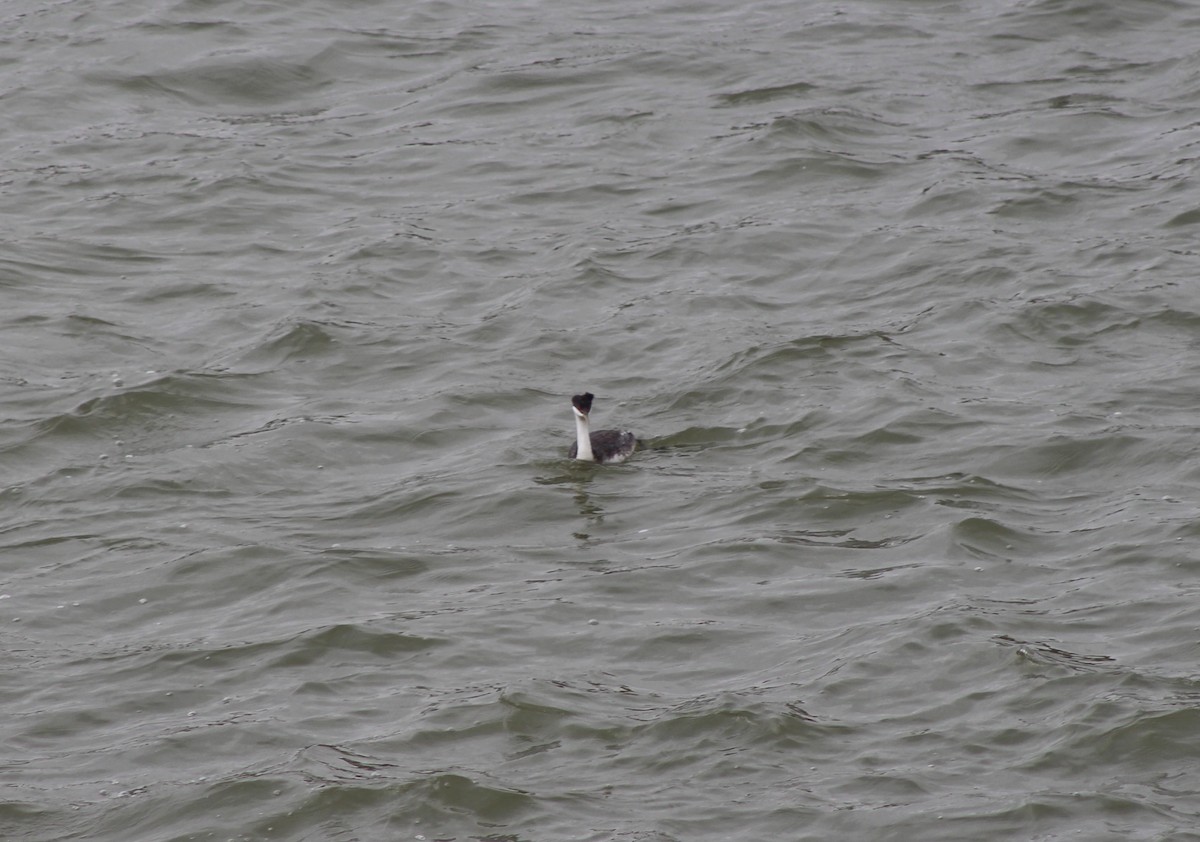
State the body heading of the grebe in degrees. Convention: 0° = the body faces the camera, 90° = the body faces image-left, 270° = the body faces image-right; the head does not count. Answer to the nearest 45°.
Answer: approximately 45°
